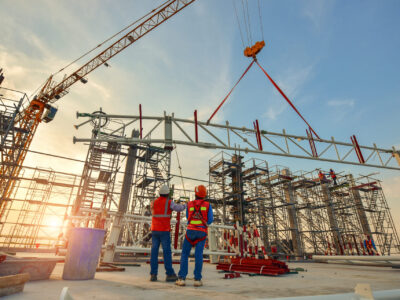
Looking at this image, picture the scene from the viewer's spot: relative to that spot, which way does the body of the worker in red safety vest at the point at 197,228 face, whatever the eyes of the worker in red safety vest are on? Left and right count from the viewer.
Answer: facing away from the viewer

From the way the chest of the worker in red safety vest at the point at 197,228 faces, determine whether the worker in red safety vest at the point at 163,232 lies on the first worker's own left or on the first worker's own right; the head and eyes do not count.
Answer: on the first worker's own left

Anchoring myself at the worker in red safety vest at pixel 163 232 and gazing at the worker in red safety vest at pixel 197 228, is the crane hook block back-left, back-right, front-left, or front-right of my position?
front-left
